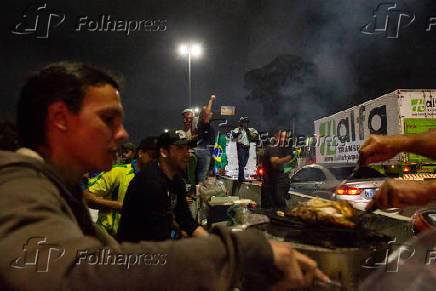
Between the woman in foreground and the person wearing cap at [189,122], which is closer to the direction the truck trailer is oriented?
the person wearing cap

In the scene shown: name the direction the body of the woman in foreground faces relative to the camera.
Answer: to the viewer's right

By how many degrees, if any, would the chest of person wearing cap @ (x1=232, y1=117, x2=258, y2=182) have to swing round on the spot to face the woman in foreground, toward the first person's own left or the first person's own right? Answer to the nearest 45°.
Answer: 0° — they already face them

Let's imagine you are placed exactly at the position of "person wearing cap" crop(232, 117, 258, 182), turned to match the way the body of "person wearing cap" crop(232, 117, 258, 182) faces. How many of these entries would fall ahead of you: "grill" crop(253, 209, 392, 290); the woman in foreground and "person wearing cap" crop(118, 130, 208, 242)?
3

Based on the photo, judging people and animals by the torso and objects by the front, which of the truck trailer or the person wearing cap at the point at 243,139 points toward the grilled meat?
the person wearing cap

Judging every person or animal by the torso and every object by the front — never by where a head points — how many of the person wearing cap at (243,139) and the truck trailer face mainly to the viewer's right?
0

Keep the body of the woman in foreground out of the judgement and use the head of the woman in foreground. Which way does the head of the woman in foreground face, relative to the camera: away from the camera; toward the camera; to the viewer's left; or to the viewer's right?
to the viewer's right

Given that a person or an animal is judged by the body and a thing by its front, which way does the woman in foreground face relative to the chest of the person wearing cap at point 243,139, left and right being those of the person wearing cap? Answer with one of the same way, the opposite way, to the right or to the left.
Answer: to the left

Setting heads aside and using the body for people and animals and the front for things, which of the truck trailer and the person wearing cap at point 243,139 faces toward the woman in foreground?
the person wearing cap

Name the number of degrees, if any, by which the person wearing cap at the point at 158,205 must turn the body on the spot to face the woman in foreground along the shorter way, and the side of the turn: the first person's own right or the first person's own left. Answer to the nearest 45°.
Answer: approximately 45° to the first person's own right

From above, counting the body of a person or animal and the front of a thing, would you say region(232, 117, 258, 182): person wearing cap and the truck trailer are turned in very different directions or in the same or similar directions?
very different directions

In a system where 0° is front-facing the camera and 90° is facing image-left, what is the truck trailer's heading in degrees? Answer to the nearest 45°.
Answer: approximately 135°

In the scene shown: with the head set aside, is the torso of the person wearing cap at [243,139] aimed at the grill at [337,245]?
yes

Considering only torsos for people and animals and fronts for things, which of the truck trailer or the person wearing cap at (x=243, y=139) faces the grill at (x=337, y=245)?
the person wearing cap
